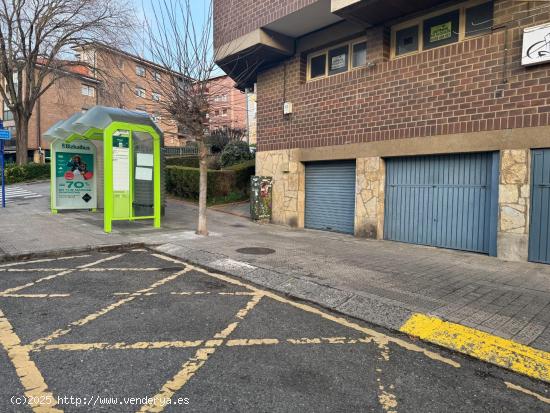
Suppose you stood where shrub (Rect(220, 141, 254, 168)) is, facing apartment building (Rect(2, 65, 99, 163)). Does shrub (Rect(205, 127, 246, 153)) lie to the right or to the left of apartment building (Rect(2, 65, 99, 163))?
right

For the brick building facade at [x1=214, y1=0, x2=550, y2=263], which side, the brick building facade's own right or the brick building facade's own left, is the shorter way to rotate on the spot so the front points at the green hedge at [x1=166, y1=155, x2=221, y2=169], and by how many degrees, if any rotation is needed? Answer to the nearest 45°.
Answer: approximately 90° to the brick building facade's own right

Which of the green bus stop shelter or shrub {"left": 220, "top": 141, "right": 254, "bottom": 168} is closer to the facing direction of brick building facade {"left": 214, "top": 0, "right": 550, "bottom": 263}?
the green bus stop shelter

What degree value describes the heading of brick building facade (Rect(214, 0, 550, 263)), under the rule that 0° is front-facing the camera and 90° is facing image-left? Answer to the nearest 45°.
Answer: approximately 45°

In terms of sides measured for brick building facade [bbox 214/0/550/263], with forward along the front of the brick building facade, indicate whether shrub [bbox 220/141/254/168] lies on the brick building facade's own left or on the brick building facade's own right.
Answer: on the brick building facade's own right

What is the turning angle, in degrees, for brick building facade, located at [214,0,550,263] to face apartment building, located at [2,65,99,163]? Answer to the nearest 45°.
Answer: approximately 90° to its right

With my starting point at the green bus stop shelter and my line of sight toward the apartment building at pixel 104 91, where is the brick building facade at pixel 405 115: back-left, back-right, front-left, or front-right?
back-right

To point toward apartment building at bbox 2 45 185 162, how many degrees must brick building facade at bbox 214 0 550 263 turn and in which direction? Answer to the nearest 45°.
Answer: approximately 90° to its right

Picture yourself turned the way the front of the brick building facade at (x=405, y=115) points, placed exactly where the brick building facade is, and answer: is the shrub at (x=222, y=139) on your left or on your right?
on your right

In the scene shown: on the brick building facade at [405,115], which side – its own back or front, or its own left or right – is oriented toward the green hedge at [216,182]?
right
